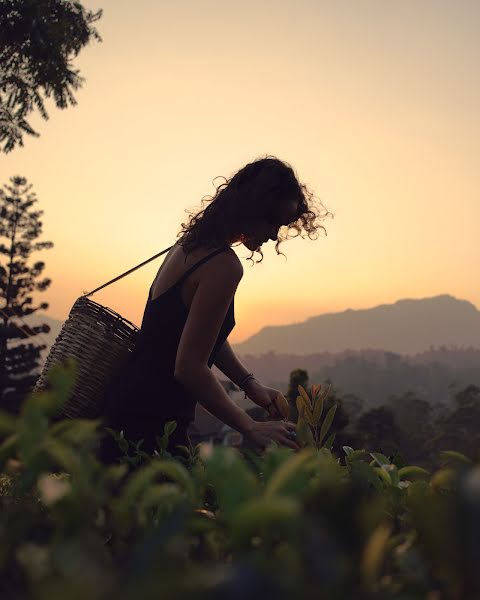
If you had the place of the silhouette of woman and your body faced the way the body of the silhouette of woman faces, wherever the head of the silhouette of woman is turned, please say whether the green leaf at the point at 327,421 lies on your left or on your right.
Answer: on your right

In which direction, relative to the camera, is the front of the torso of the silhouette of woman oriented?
to the viewer's right
